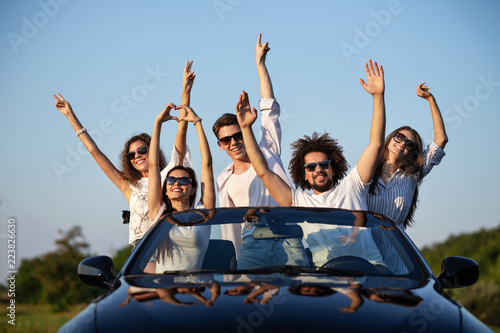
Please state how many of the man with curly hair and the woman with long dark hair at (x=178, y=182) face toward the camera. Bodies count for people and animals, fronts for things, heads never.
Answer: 2

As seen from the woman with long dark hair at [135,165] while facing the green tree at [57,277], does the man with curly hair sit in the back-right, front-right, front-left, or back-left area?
back-right

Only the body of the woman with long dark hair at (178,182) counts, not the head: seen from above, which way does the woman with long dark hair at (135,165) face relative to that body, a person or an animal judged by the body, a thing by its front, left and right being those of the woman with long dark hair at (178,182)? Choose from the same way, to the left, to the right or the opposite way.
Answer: the same way

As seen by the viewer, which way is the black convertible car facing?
toward the camera

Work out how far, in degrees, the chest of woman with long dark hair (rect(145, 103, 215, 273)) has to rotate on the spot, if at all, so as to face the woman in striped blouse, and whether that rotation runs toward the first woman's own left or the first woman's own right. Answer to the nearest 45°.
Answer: approximately 90° to the first woman's own left

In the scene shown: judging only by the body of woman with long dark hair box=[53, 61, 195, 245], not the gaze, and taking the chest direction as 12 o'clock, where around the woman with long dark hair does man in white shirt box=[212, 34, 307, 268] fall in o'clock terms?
The man in white shirt is roughly at 10 o'clock from the woman with long dark hair.

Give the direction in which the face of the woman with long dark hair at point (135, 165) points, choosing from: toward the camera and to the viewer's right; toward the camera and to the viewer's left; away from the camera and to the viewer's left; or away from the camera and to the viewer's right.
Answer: toward the camera and to the viewer's right

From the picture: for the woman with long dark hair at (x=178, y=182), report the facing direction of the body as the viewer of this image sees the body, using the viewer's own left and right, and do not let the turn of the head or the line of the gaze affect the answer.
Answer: facing the viewer

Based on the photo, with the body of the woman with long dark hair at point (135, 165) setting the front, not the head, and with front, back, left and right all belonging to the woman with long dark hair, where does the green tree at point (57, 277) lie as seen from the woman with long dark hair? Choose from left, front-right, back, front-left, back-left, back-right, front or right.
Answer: back

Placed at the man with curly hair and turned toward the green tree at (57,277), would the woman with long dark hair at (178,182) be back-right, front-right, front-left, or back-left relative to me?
front-left
